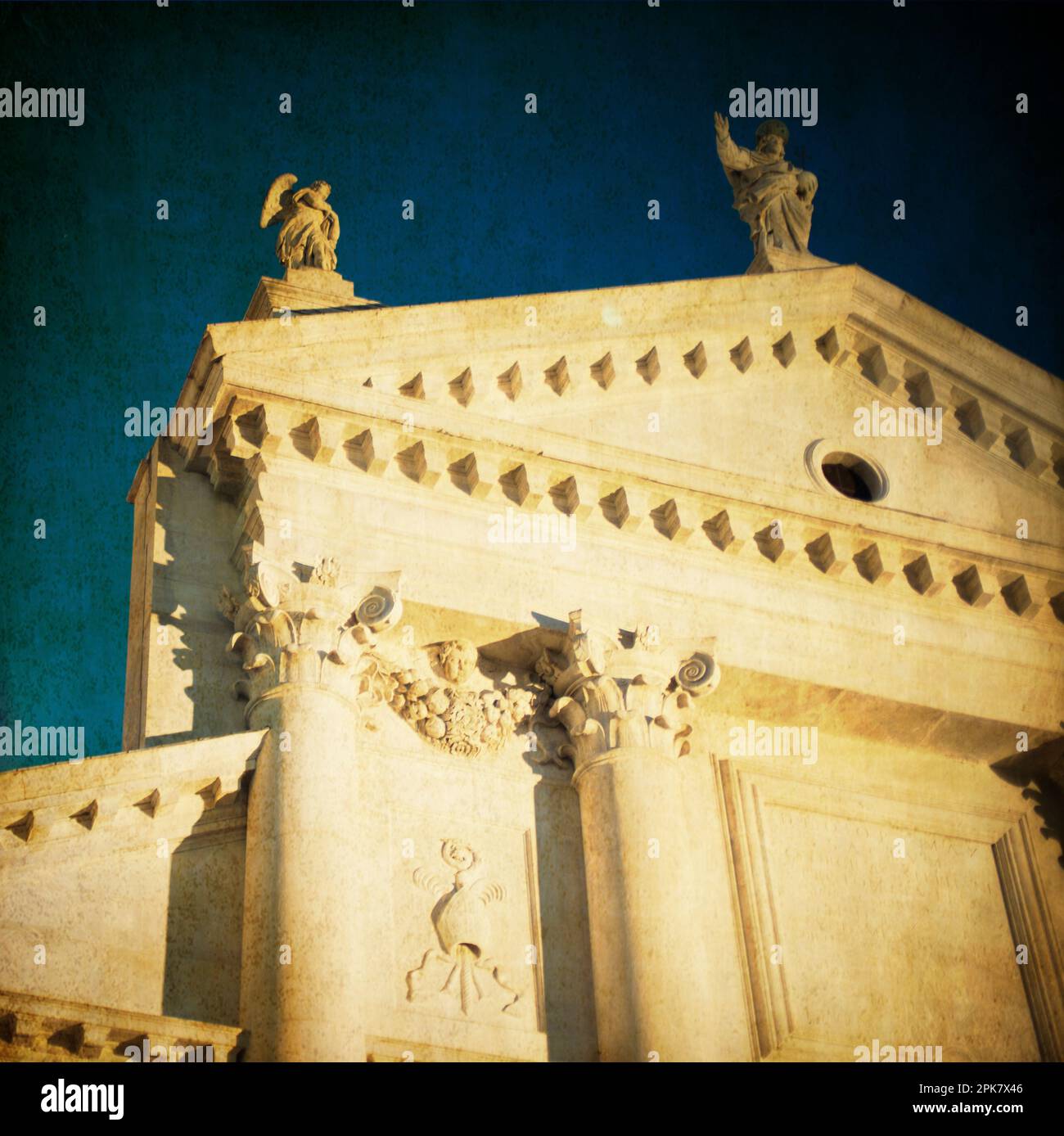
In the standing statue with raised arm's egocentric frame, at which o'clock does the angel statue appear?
The angel statue is roughly at 2 o'clock from the standing statue with raised arm.

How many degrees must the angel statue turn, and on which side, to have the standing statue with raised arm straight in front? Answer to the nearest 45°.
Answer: approximately 45° to its left

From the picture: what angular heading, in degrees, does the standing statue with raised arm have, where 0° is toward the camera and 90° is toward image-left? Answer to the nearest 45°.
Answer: approximately 0°
